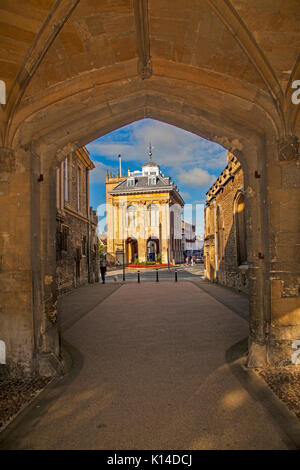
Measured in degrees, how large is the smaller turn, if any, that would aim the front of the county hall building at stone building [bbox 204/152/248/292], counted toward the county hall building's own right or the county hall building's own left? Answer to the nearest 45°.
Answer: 0° — it already faces it

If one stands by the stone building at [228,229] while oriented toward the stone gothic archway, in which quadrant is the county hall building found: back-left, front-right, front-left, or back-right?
back-right

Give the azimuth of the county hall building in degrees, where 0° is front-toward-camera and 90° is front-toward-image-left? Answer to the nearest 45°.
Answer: approximately 0°

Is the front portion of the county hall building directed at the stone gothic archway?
yes
